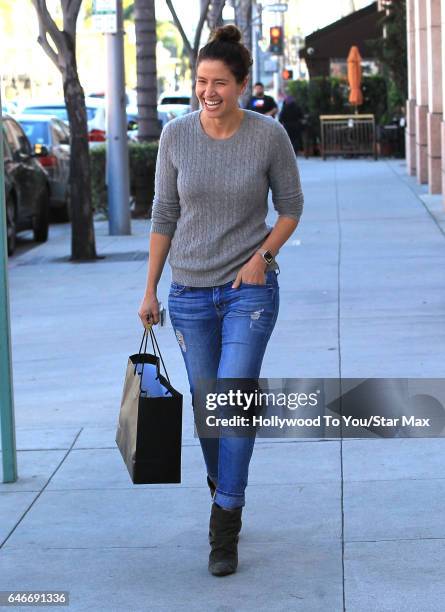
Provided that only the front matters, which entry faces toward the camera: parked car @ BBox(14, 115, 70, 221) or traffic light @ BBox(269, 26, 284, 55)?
the traffic light

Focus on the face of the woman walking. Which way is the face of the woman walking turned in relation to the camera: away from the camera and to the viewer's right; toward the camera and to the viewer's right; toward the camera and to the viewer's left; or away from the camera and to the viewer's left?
toward the camera and to the viewer's left

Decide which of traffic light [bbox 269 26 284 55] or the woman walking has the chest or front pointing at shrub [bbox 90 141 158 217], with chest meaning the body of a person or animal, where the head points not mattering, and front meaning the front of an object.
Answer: the traffic light

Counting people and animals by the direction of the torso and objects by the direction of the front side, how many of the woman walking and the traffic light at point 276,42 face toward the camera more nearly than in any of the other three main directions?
2

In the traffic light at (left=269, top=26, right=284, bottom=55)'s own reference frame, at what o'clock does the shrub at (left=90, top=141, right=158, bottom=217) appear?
The shrub is roughly at 12 o'clock from the traffic light.

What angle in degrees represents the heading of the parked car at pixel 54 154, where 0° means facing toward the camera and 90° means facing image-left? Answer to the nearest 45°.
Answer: approximately 225°

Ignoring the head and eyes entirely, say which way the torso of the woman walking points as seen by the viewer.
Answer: toward the camera

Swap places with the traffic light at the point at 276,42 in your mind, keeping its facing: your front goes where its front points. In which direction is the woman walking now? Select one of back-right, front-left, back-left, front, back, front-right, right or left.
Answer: front

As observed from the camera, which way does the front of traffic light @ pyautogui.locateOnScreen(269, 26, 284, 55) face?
facing the viewer

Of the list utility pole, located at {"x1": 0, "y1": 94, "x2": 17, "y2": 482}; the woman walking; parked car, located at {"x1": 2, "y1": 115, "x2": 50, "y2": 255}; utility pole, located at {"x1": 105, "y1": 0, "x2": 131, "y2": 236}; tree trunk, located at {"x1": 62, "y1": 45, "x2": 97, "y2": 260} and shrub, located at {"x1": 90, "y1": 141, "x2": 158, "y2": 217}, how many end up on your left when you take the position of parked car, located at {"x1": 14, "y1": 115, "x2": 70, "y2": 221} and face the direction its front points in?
0

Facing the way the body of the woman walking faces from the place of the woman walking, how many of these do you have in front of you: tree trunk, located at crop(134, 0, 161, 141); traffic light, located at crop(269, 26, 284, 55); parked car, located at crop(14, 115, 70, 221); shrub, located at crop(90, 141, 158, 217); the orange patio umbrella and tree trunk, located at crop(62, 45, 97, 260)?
0

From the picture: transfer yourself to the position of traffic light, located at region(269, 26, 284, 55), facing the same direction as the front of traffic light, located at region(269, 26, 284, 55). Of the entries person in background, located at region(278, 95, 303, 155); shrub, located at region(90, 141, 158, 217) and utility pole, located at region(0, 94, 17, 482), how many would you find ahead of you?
3

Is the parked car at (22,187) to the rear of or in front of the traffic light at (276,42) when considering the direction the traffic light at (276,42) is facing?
in front

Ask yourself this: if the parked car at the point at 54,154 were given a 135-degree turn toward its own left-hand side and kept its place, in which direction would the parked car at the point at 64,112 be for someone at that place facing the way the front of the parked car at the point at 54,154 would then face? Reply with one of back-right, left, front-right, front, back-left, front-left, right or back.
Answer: right

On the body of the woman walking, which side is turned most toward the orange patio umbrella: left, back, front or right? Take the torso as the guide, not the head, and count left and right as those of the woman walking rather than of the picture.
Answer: back

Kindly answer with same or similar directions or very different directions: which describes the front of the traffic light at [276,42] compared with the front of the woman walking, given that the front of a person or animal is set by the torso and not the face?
same or similar directions
